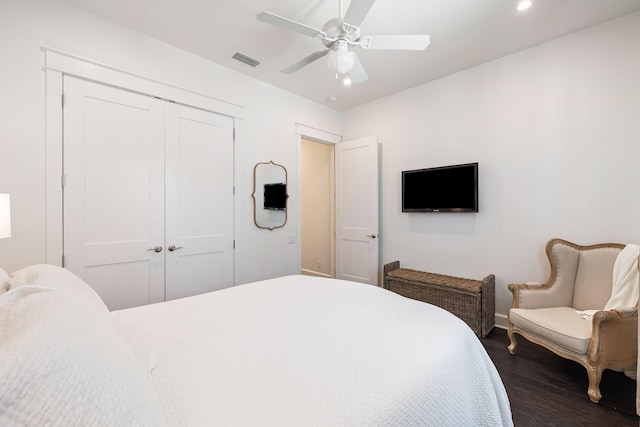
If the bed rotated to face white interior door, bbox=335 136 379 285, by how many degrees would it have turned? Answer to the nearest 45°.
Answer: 0° — it already faces it

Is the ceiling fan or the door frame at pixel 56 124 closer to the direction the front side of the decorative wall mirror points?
the ceiling fan

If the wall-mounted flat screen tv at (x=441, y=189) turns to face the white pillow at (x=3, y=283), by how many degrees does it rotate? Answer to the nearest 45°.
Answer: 0° — it already faces it

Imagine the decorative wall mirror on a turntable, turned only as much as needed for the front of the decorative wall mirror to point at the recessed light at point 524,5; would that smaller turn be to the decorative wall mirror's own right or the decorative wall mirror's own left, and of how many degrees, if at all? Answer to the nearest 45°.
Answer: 0° — it already faces it

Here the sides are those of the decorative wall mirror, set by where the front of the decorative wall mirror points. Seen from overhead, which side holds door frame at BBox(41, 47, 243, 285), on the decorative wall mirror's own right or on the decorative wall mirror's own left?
on the decorative wall mirror's own right

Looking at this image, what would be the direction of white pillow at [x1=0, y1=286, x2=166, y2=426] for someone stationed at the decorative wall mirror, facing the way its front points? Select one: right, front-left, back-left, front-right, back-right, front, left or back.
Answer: front-right

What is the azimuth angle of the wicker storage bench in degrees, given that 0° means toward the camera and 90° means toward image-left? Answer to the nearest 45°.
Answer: approximately 45°

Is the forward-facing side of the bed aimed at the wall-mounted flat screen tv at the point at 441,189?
yes

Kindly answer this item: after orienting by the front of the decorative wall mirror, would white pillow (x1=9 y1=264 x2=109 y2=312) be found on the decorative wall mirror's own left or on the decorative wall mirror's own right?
on the decorative wall mirror's own right

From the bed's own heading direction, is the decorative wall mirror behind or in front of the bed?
in front

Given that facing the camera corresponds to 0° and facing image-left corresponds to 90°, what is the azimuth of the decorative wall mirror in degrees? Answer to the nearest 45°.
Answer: approximately 315°

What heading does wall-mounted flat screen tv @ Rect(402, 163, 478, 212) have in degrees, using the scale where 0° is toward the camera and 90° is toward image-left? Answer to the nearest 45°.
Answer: approximately 45°
